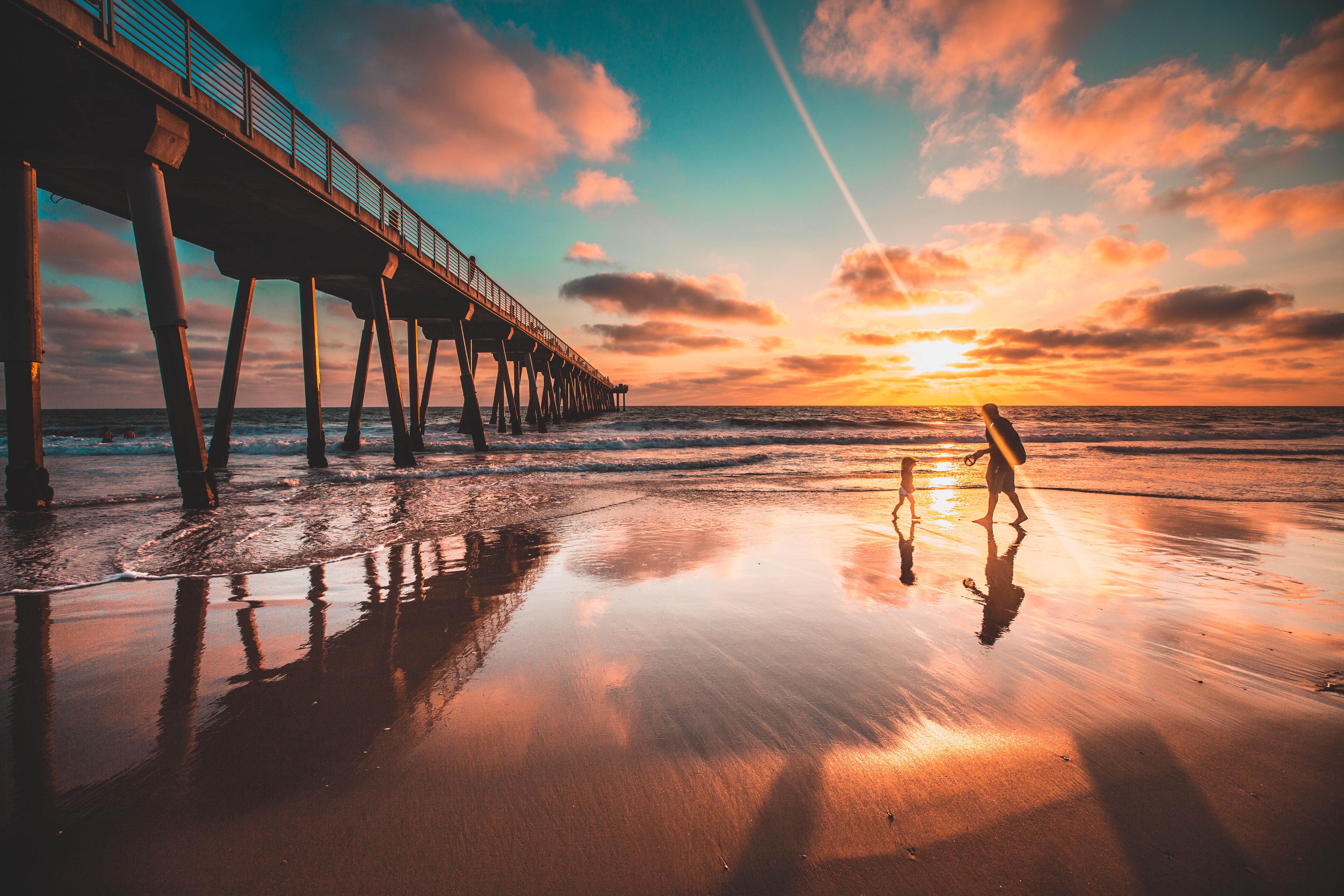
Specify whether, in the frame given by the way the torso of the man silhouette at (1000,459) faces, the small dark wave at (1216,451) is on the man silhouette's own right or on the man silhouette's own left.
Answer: on the man silhouette's own right

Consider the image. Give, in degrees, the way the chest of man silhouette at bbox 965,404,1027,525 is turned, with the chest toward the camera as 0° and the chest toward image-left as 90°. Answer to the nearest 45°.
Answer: approximately 90°

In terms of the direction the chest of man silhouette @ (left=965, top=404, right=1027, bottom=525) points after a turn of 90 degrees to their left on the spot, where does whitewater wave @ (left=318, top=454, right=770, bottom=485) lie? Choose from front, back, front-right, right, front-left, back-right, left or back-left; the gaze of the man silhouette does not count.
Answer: right

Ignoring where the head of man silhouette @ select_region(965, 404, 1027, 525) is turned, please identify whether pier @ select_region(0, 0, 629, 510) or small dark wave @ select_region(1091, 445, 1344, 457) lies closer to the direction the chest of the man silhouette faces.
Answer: the pier
